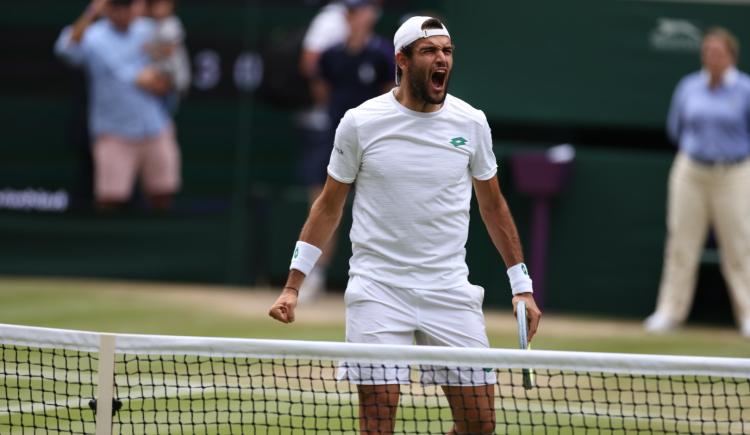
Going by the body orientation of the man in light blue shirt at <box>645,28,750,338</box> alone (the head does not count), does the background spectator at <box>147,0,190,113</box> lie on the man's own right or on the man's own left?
on the man's own right

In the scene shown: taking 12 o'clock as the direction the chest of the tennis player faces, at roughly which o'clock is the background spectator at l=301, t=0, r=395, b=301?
The background spectator is roughly at 6 o'clock from the tennis player.

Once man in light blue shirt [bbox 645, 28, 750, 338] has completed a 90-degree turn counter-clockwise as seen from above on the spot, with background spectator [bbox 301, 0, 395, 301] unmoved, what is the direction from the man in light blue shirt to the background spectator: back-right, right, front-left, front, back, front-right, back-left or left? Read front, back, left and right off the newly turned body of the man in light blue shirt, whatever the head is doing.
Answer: back

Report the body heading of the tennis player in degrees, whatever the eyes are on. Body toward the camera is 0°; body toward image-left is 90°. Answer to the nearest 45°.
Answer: approximately 0°

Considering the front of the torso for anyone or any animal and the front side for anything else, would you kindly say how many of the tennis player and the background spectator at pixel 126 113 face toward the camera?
2

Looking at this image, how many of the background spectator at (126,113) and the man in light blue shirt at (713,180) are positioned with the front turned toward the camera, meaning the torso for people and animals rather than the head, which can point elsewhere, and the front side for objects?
2
